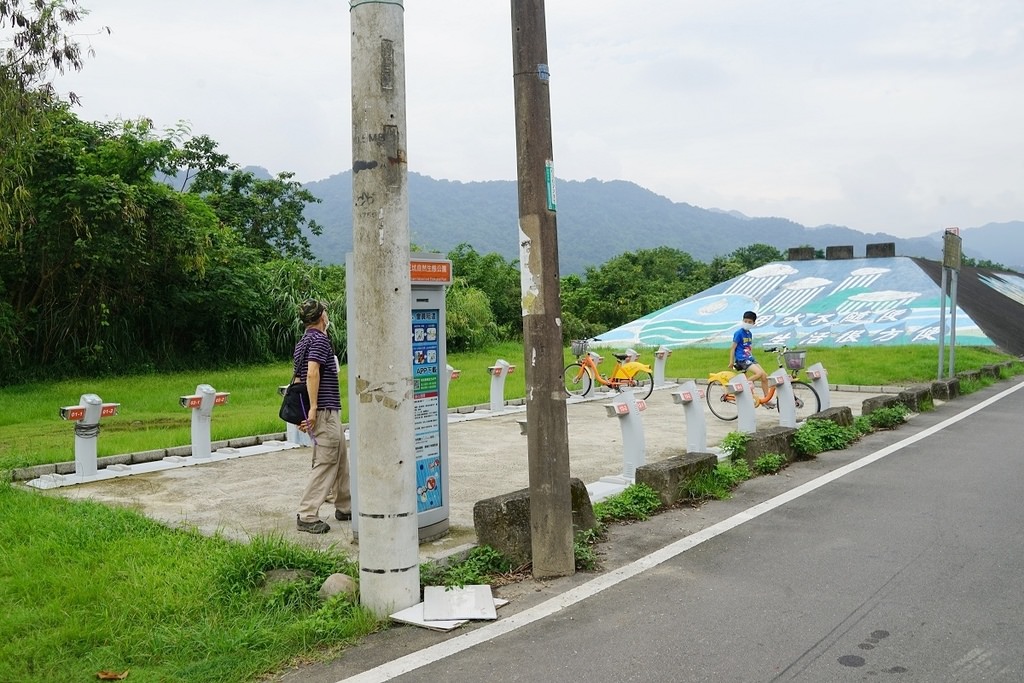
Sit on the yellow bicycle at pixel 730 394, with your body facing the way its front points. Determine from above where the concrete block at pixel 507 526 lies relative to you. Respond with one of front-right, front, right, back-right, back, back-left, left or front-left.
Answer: right

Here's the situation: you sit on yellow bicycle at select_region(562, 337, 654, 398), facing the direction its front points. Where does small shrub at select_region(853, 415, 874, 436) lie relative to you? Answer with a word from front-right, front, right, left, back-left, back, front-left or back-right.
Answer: back-left

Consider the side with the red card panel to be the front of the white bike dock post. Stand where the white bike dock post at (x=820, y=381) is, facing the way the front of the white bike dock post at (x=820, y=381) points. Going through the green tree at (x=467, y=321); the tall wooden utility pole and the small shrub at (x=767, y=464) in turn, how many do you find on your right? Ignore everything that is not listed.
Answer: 1

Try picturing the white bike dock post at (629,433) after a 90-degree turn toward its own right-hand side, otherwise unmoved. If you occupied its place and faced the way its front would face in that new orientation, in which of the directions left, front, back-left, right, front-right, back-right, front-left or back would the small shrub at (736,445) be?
right

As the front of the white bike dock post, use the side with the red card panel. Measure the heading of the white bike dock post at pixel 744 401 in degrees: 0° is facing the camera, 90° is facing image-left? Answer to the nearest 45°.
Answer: approximately 45°

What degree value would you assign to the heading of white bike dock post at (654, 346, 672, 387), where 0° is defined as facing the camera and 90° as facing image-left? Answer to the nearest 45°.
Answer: approximately 0°

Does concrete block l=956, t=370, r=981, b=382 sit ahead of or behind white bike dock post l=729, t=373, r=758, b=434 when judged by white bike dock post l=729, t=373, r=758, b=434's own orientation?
behind

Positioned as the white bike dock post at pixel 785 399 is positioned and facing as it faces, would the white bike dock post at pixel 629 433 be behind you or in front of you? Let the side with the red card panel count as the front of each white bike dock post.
in front

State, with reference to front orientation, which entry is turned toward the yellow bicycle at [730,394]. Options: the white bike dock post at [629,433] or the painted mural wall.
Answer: the painted mural wall

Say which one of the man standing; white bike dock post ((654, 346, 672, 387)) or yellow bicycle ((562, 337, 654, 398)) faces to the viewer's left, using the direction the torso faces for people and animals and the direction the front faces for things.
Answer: the yellow bicycle

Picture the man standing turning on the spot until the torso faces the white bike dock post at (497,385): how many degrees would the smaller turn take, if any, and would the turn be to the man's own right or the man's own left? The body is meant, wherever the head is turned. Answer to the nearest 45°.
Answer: approximately 90° to the man's own left

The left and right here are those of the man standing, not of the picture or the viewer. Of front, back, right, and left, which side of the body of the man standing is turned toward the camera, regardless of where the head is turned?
right

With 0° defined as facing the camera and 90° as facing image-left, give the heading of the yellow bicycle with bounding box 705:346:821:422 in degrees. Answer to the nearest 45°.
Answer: approximately 270°

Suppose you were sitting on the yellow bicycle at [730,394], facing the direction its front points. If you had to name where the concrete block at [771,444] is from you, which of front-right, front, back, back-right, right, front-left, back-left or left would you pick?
right

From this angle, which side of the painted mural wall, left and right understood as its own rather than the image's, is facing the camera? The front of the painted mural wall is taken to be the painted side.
front
